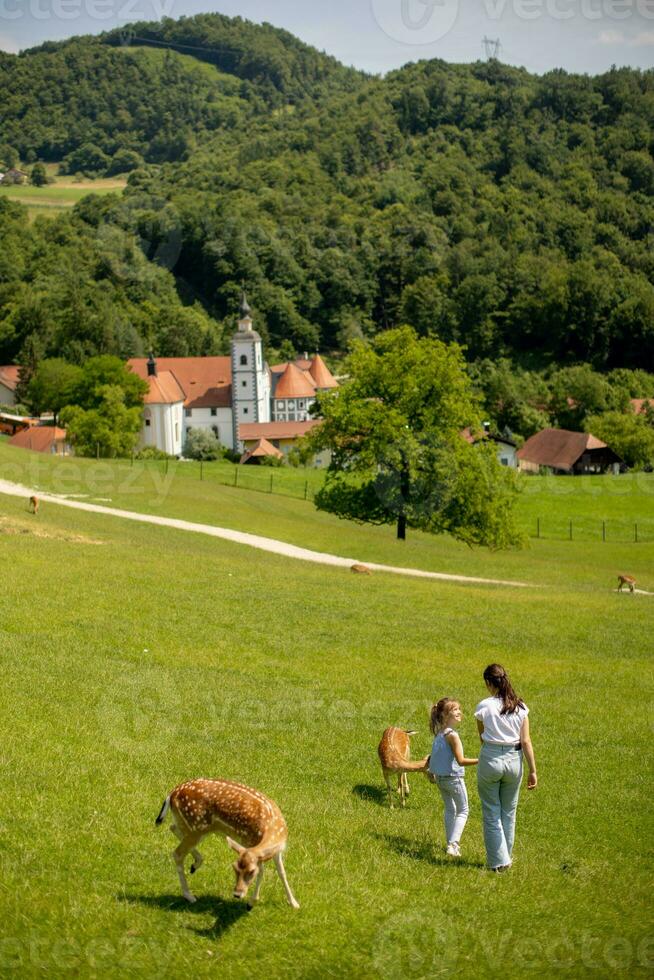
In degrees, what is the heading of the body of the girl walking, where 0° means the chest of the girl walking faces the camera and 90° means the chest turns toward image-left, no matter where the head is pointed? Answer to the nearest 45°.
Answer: approximately 225°

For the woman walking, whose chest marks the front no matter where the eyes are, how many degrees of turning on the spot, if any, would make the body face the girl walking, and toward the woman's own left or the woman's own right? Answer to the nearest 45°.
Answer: approximately 45° to the woman's own left

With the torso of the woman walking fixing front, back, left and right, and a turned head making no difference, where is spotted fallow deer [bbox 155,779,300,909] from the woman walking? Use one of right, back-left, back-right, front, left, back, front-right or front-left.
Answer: back-left

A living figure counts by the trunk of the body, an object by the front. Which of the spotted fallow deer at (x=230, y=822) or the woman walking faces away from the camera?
the woman walking

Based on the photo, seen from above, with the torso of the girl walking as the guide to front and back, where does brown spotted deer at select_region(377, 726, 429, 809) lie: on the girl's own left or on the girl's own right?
on the girl's own left

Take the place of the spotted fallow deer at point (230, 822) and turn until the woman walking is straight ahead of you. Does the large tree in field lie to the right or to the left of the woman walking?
left

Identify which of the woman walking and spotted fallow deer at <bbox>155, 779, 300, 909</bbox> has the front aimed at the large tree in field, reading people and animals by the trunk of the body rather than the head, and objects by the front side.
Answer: the woman walking

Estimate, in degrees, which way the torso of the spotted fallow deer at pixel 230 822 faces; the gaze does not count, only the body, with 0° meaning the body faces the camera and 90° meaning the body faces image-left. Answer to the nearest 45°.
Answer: approximately 315°

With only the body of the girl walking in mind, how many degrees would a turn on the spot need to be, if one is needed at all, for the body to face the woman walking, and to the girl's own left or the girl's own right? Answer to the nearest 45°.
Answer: approximately 90° to the girl's own right

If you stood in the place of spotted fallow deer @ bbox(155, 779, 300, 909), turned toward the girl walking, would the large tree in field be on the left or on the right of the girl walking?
left

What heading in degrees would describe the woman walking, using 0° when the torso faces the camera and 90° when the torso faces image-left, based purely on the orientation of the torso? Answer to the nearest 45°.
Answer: approximately 180°

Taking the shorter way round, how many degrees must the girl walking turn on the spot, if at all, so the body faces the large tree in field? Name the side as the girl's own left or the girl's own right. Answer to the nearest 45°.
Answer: approximately 45° to the girl's own left

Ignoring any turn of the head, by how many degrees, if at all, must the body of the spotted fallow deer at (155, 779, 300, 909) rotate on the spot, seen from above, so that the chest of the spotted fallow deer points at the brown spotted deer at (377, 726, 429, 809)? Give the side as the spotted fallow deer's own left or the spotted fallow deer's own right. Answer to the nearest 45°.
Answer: approximately 90° to the spotted fallow deer's own left

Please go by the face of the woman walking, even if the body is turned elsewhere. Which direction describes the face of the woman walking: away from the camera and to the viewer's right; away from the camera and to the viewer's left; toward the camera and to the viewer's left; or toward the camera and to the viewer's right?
away from the camera and to the viewer's left
